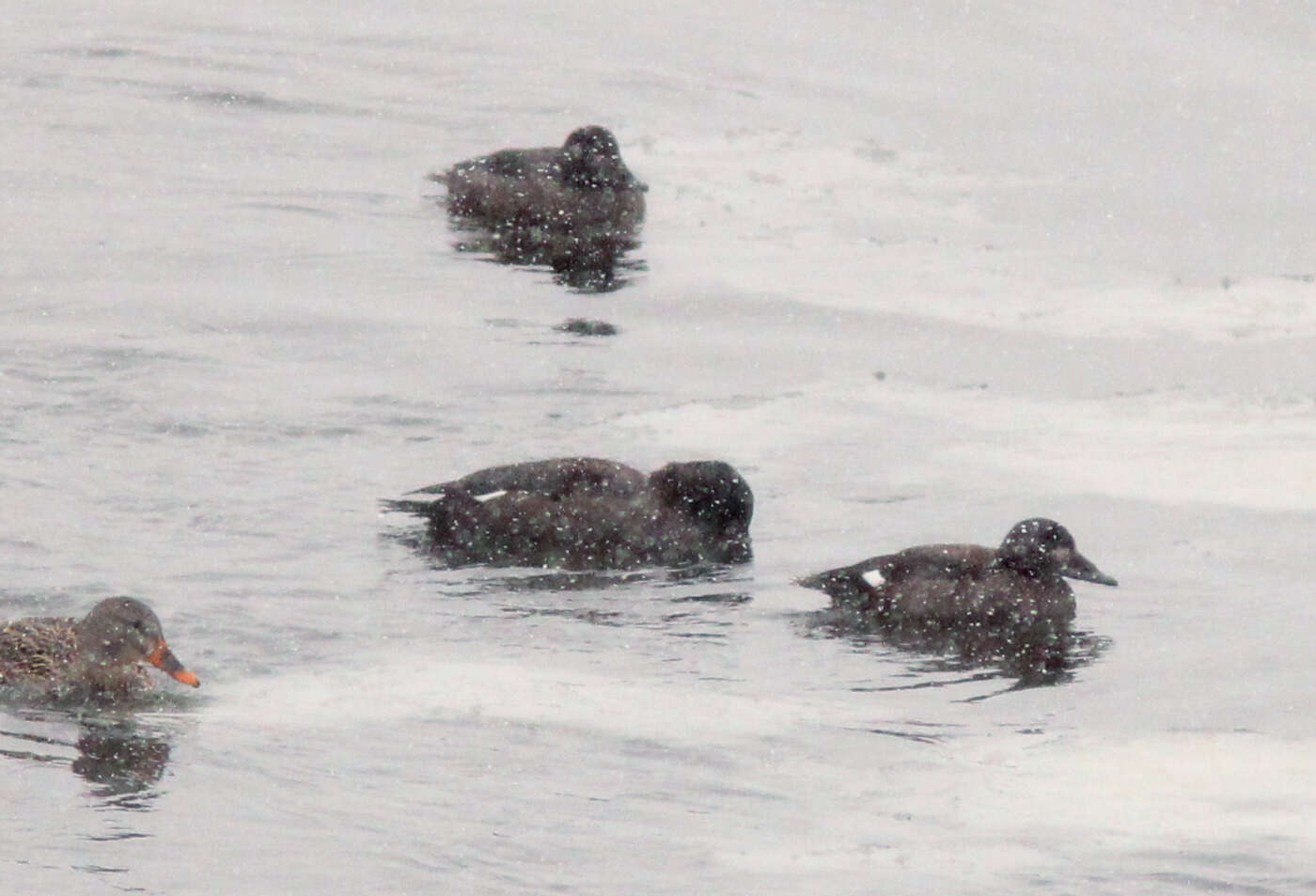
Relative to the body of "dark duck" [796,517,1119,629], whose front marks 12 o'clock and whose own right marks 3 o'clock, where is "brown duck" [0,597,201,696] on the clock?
The brown duck is roughly at 5 o'clock from the dark duck.

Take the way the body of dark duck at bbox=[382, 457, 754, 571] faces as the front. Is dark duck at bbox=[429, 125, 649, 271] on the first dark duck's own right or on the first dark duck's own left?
on the first dark duck's own left

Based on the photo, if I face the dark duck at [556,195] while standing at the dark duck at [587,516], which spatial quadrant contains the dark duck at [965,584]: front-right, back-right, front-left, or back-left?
back-right

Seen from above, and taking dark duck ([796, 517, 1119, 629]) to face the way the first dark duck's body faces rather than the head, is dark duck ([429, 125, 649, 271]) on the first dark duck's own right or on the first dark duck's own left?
on the first dark duck's own left

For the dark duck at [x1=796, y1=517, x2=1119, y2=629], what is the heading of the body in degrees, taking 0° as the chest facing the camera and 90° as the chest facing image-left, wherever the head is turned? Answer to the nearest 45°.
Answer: approximately 270°

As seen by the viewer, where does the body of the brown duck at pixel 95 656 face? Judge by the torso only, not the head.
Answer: to the viewer's right

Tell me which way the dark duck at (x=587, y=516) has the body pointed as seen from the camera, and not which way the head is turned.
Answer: to the viewer's right

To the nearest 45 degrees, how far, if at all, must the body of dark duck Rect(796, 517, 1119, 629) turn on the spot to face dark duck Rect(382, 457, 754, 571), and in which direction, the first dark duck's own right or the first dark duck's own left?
approximately 180°

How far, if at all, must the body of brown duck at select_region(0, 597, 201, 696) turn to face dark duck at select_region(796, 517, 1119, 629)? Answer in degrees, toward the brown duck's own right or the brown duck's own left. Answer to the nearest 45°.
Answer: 0° — it already faces it
